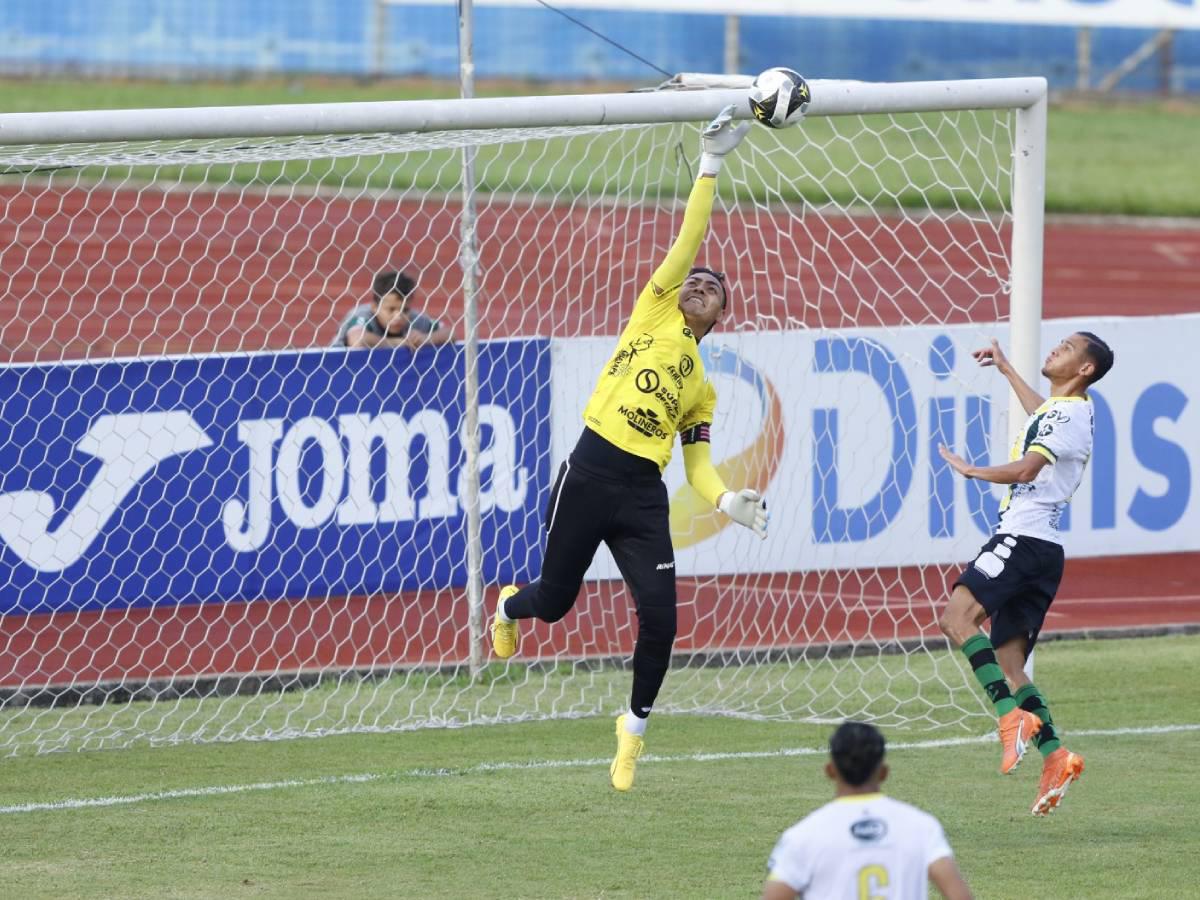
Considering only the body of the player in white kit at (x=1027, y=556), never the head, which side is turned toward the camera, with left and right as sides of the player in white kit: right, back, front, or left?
left

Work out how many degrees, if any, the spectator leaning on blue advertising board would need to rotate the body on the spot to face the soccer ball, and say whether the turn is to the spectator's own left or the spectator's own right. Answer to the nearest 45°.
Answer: approximately 45° to the spectator's own left

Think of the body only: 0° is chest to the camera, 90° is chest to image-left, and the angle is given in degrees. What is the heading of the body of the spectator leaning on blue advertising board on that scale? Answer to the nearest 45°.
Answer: approximately 0°

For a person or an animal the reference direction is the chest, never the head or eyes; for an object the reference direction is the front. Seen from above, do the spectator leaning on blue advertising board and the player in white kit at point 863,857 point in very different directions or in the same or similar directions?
very different directions

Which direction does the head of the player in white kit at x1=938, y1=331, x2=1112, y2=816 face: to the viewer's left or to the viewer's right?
to the viewer's left

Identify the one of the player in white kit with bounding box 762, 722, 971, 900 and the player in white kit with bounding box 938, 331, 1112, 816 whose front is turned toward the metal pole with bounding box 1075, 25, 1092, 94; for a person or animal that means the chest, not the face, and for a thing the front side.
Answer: the player in white kit with bounding box 762, 722, 971, 900

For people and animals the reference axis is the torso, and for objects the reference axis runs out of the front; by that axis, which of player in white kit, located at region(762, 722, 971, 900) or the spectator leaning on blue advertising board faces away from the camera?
the player in white kit

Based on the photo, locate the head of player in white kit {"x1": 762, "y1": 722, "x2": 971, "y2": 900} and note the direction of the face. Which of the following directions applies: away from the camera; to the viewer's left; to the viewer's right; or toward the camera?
away from the camera

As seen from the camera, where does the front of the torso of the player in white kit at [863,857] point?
away from the camera

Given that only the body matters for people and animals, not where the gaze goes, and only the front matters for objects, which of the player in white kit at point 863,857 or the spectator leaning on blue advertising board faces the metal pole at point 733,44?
the player in white kit

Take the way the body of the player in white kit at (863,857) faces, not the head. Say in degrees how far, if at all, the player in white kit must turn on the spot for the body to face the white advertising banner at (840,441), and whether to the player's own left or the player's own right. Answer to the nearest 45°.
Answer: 0° — they already face it

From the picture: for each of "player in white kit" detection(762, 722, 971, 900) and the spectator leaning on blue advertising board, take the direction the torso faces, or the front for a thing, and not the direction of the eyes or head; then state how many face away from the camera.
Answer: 1
